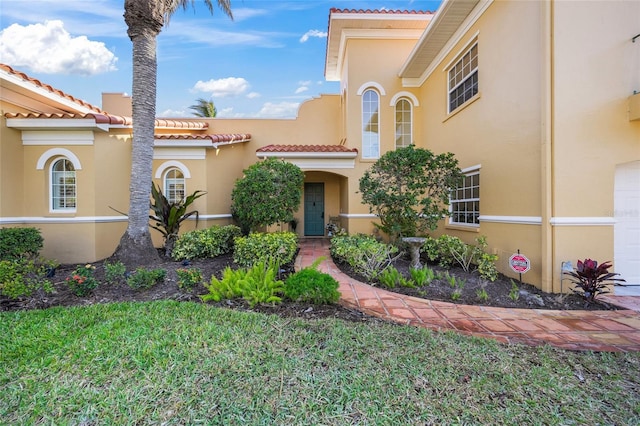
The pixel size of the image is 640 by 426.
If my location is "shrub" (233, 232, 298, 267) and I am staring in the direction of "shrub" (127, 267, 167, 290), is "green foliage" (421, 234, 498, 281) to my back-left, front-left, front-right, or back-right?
back-left

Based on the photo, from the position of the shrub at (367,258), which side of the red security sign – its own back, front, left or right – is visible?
right

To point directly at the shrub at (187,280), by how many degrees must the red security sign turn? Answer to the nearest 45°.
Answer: approximately 45° to its right

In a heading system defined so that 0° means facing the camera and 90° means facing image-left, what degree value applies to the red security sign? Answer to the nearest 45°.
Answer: approximately 0°

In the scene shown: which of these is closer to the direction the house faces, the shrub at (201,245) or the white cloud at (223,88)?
the shrub

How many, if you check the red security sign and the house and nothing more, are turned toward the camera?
2

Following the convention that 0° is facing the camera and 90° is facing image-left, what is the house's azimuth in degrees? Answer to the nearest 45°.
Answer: approximately 0°
